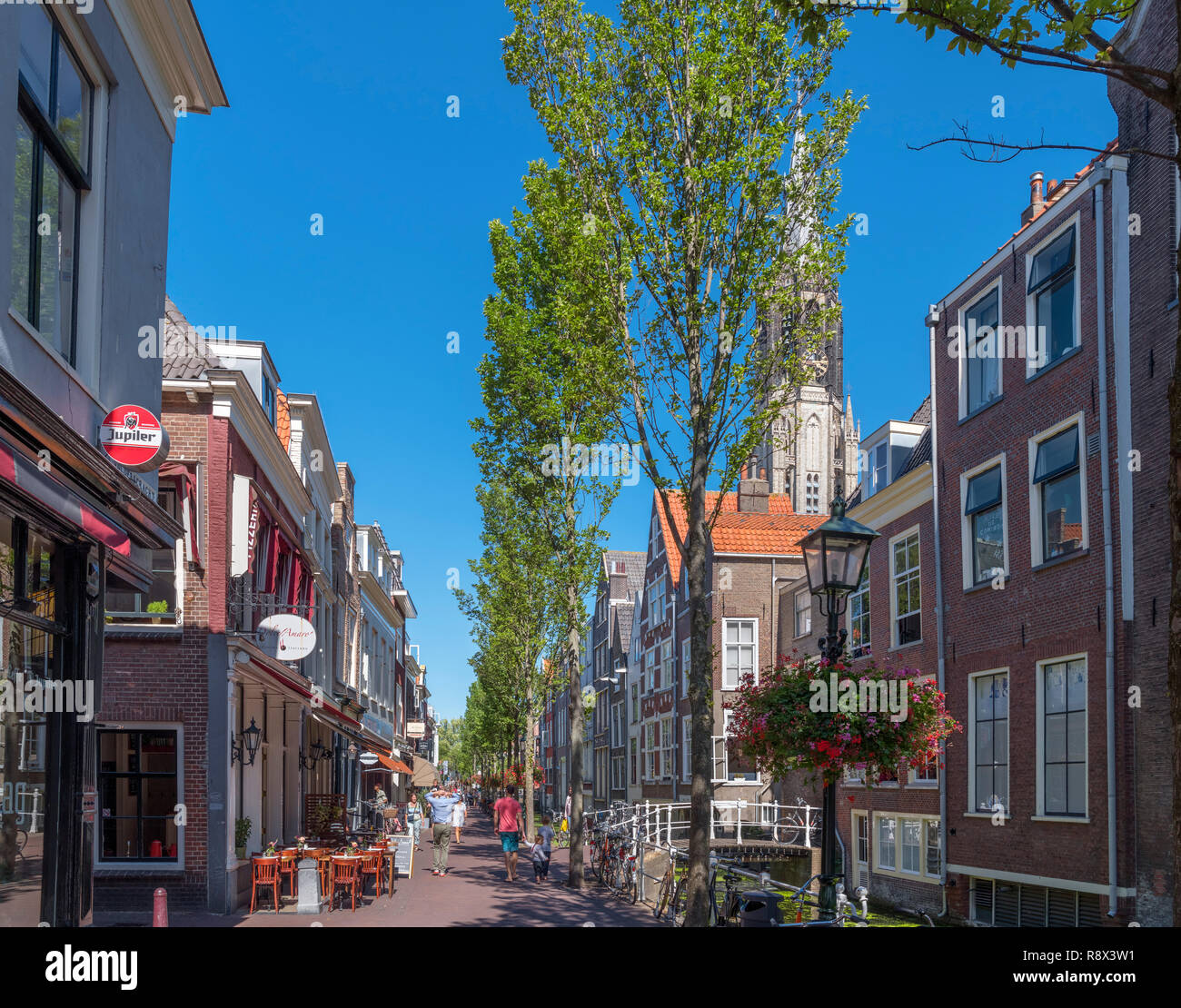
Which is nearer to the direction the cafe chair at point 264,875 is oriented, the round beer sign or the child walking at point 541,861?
the child walking

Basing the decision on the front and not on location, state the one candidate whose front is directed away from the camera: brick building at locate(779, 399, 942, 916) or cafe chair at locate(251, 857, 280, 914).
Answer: the cafe chair

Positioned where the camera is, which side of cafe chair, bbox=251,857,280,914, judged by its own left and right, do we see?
back

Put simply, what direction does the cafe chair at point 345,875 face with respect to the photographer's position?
facing away from the viewer

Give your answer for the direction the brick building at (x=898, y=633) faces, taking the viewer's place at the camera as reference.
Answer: facing the viewer and to the left of the viewer

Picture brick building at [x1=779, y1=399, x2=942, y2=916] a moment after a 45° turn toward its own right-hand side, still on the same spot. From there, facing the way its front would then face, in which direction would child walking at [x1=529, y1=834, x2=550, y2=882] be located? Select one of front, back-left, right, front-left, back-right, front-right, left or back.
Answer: front

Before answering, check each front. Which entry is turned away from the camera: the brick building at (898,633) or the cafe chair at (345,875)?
the cafe chair
